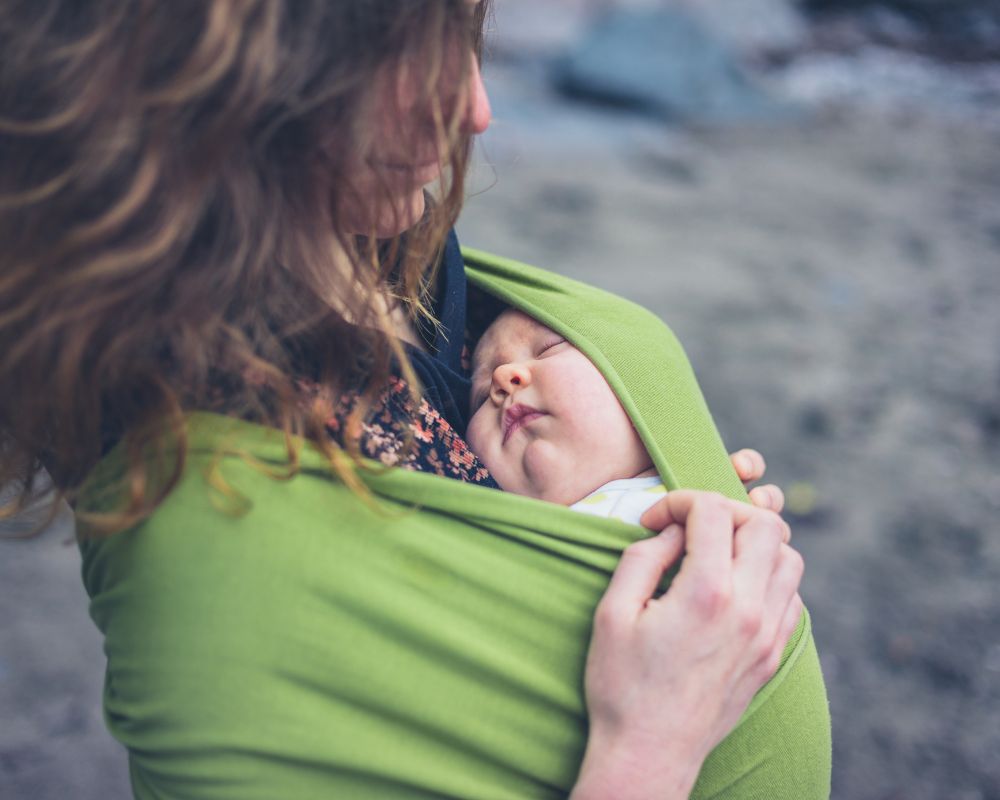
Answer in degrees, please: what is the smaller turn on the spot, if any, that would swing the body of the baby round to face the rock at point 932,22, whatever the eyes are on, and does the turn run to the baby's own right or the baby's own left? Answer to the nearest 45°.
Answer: approximately 135° to the baby's own right

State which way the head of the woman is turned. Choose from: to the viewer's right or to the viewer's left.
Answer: to the viewer's right

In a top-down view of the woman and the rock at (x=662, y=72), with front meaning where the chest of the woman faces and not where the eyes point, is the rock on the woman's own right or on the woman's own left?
on the woman's own left

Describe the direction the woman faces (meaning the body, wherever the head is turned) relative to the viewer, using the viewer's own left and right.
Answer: facing the viewer and to the right of the viewer

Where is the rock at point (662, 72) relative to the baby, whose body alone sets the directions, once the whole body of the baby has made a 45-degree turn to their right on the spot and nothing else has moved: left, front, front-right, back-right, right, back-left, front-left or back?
right
